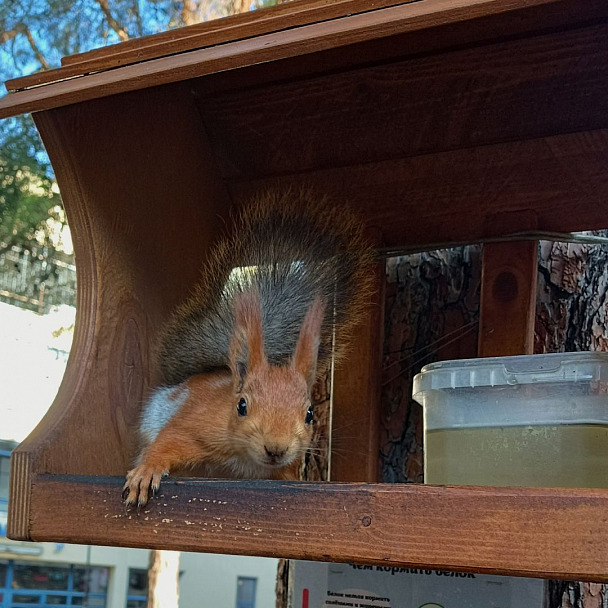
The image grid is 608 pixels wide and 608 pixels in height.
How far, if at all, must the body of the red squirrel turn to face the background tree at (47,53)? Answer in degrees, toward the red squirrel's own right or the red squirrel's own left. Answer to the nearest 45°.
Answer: approximately 135° to the red squirrel's own right

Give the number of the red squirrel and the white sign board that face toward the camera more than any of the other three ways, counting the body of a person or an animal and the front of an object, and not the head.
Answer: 2

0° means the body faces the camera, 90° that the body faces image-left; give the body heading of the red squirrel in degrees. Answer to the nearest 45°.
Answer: approximately 0°

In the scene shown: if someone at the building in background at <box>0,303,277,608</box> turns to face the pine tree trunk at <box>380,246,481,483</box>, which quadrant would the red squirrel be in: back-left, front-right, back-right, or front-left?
front-right

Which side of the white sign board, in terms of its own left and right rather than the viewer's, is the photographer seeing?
front

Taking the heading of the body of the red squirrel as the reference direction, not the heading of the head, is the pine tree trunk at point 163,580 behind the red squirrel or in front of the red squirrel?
behind
